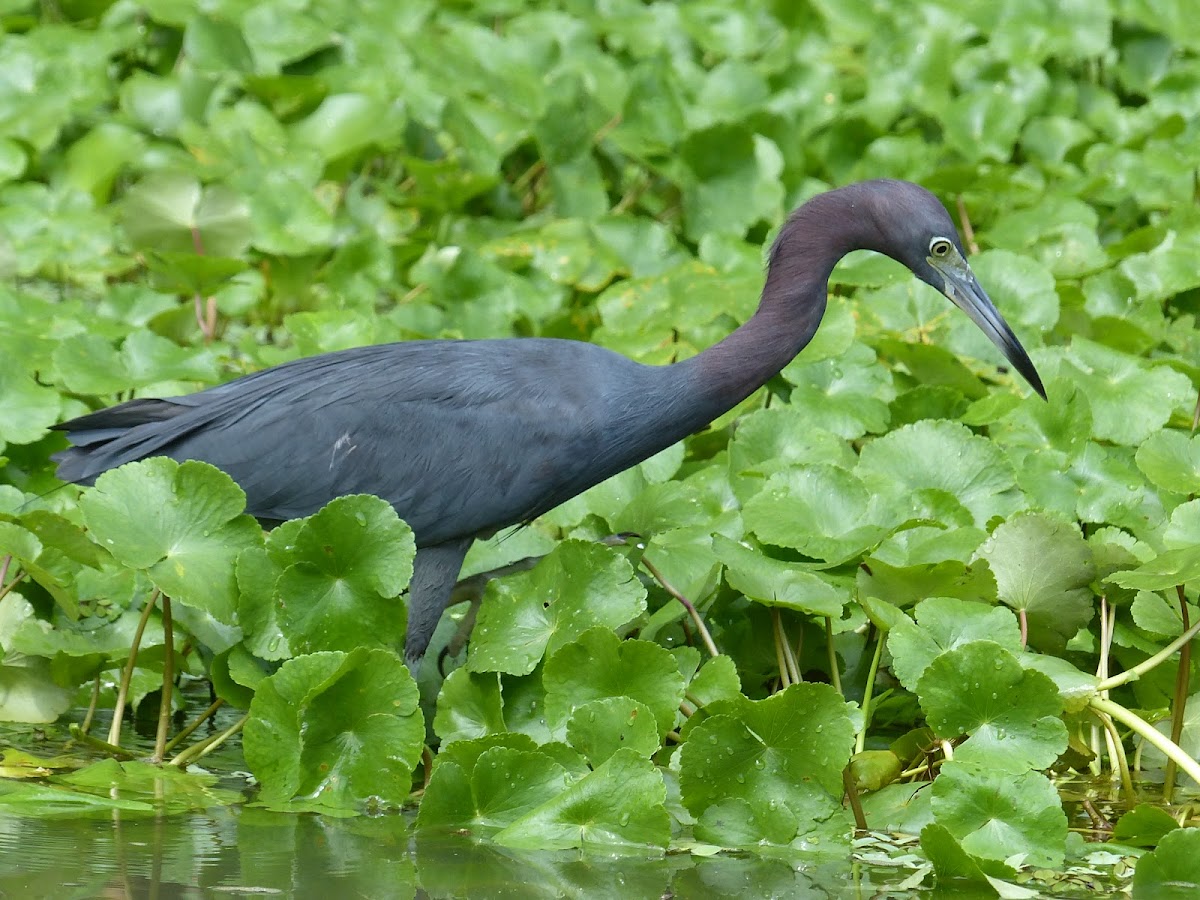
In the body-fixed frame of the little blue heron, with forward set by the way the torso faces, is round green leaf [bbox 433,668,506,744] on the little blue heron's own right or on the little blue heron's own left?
on the little blue heron's own right

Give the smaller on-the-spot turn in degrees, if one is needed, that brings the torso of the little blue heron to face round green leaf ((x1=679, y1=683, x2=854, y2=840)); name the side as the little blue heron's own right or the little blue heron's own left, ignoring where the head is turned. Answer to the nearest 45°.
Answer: approximately 45° to the little blue heron's own right

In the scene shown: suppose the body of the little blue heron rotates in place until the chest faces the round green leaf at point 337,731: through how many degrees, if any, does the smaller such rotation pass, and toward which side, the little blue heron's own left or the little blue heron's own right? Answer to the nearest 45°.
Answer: approximately 90° to the little blue heron's own right

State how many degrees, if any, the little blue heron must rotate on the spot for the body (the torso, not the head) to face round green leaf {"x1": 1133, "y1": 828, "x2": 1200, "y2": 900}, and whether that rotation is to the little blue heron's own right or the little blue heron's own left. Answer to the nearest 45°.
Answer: approximately 45° to the little blue heron's own right

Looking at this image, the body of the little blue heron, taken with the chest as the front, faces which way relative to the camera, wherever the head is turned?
to the viewer's right
